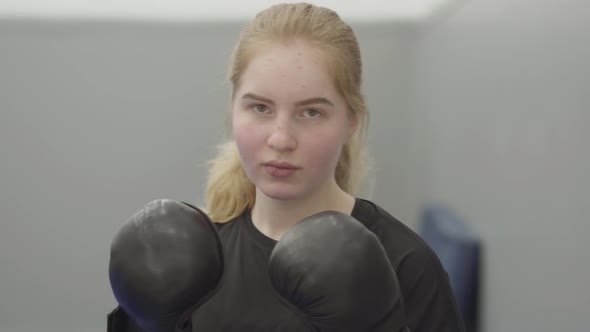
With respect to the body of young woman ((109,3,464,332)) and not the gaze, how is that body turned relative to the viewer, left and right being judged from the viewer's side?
facing the viewer and to the left of the viewer

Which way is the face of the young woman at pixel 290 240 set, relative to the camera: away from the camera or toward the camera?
toward the camera
